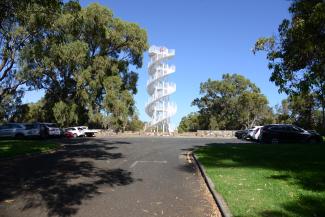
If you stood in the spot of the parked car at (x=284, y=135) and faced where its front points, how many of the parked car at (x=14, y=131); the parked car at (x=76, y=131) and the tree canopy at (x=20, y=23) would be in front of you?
0

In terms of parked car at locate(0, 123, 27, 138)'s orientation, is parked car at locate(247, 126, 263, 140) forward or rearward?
rearward

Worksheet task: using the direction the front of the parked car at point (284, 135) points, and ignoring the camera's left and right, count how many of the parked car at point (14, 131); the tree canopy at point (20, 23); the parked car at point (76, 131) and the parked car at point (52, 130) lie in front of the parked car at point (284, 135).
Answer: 0

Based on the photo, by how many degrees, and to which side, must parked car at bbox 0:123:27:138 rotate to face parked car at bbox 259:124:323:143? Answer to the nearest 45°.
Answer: approximately 135° to its left

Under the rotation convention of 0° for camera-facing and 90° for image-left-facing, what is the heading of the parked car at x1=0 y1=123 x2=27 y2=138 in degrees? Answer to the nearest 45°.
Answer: approximately 90°

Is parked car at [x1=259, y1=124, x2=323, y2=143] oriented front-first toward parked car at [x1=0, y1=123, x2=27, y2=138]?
no

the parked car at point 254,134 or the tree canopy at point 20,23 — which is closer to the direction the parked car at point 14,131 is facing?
the tree canopy

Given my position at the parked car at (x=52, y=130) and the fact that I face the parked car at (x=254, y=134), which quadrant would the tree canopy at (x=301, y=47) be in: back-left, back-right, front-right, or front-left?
front-right

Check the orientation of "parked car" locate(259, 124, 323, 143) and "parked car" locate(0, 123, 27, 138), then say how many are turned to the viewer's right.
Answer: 1

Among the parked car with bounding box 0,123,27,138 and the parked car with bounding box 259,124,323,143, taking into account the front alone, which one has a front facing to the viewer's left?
the parked car with bounding box 0,123,27,138

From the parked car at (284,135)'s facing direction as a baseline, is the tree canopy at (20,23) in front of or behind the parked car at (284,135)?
behind

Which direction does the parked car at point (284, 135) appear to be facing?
to the viewer's right
